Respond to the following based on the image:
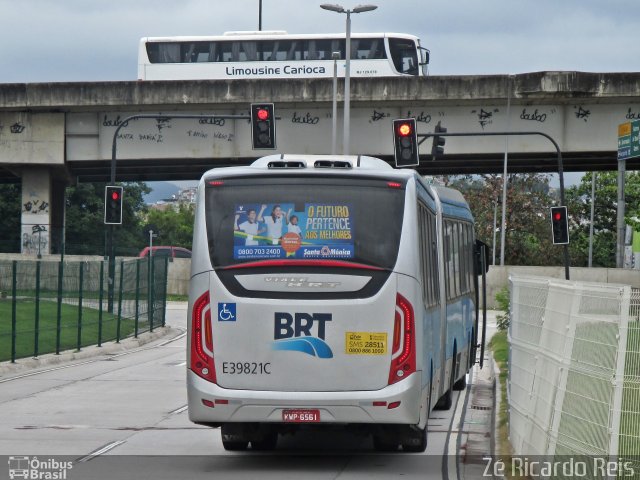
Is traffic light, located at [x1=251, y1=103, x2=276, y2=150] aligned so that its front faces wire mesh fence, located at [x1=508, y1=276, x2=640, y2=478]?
yes

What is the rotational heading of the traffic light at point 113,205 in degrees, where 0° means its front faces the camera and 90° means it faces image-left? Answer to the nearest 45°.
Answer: approximately 0°

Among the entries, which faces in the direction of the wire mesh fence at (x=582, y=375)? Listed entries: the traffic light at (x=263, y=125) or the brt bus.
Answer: the traffic light

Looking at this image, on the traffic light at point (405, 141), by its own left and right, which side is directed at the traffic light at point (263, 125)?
right

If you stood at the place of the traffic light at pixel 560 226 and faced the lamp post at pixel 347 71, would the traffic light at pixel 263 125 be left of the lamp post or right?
left

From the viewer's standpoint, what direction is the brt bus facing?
away from the camera

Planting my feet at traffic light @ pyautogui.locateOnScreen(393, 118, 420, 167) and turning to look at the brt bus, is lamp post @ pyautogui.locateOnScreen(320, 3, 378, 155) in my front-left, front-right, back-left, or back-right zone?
back-right

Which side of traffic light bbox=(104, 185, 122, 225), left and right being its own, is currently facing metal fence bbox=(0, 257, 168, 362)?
front

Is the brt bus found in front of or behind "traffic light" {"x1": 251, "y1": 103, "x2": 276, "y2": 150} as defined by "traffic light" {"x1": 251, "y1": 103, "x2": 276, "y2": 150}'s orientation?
in front

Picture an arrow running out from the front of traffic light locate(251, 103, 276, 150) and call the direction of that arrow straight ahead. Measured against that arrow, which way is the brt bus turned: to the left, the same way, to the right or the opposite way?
the opposite way

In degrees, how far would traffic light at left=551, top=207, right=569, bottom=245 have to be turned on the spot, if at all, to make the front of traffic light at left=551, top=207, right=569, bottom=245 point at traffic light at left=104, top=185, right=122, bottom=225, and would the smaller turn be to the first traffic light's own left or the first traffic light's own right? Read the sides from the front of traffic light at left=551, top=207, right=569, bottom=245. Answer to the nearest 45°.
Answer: approximately 90° to the first traffic light's own right

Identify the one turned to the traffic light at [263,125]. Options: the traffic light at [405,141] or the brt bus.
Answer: the brt bus

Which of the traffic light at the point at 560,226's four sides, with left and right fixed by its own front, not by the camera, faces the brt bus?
front

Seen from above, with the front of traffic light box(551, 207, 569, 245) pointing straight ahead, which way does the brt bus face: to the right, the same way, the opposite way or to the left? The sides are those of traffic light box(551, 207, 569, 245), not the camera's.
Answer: the opposite way
